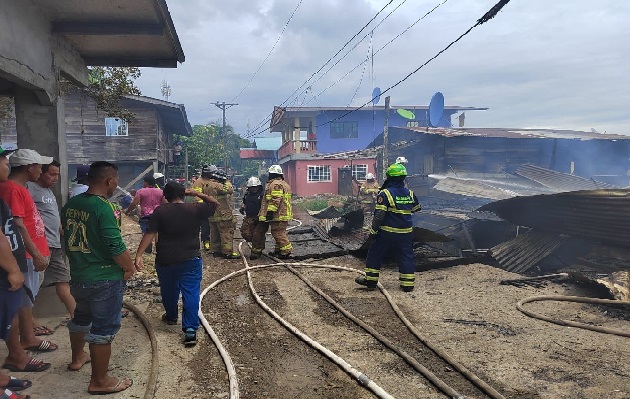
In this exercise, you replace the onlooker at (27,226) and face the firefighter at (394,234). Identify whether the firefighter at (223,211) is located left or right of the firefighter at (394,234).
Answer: left

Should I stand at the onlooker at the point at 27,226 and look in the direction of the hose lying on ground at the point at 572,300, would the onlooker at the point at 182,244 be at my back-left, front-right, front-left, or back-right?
front-left

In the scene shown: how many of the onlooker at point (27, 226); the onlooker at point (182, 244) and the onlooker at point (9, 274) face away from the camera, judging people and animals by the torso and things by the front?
1

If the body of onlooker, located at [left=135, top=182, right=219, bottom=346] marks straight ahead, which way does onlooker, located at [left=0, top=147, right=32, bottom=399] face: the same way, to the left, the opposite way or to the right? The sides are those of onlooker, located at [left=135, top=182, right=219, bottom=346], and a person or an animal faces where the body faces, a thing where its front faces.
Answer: to the right

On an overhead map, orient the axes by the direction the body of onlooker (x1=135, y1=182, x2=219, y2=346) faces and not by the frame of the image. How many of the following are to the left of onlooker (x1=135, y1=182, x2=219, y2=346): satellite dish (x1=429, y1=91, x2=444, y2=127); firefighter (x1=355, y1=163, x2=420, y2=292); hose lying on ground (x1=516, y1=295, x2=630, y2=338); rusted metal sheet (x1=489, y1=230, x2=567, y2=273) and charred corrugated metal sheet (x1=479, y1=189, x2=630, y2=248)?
0

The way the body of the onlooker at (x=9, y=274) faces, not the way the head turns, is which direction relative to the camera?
to the viewer's right

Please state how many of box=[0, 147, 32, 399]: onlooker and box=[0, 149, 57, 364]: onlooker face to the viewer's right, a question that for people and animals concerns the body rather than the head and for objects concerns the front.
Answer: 2

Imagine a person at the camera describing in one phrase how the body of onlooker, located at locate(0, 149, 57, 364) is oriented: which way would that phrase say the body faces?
to the viewer's right

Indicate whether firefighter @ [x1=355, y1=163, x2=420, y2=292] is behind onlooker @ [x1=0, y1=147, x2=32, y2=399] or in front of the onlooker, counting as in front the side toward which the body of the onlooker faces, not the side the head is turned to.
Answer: in front

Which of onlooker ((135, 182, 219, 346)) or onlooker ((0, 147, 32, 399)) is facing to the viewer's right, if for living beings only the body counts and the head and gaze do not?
onlooker ((0, 147, 32, 399))

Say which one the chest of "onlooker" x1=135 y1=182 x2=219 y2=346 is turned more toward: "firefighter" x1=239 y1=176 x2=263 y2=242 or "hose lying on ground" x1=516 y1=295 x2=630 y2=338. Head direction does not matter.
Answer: the firefighter

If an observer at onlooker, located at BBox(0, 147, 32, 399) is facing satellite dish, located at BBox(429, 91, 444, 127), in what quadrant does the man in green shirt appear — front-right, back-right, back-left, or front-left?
front-right

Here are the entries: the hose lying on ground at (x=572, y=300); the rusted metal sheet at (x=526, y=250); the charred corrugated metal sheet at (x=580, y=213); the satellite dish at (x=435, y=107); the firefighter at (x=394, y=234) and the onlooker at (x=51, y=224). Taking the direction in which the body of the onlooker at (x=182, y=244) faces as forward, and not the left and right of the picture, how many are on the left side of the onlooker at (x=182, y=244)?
1

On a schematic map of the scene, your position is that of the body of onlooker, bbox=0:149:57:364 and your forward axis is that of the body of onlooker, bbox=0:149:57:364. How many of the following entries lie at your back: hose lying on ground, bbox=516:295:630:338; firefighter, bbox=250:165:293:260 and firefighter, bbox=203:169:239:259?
0

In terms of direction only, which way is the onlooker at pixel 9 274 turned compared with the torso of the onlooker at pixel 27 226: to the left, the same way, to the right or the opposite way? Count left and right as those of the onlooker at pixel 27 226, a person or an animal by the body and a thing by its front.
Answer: the same way

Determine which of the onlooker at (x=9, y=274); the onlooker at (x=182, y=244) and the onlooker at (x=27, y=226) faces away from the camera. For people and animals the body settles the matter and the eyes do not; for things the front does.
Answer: the onlooker at (x=182, y=244)

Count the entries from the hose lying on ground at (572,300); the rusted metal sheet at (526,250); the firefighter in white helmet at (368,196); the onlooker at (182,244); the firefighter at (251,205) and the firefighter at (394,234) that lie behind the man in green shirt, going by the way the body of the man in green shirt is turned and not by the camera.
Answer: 0

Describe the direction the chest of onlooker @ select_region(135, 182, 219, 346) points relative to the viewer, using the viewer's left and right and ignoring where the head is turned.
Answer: facing away from the viewer

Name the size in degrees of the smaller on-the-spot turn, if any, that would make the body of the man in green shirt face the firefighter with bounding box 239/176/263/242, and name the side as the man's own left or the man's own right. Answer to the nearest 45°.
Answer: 0° — they already face them
